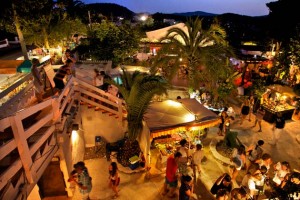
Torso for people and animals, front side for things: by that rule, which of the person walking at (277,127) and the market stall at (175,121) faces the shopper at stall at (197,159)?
the market stall

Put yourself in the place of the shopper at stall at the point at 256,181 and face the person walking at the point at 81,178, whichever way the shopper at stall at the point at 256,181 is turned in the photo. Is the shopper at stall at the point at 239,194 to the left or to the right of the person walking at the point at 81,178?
left

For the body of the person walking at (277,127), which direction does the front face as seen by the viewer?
away from the camera

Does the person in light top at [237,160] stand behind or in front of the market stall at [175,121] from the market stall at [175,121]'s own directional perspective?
in front

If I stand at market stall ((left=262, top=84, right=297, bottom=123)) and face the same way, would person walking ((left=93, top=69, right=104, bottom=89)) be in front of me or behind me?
in front

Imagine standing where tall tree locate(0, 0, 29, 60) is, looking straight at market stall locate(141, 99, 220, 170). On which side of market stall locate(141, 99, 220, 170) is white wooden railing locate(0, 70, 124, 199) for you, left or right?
right
